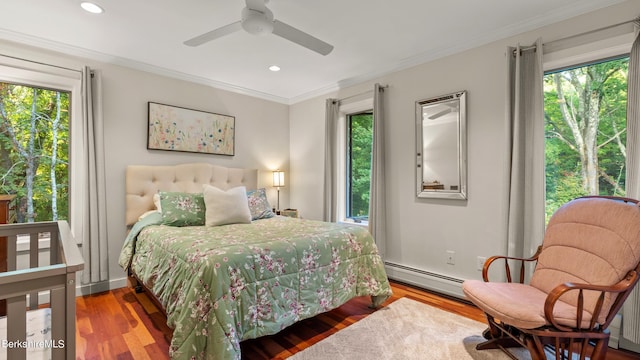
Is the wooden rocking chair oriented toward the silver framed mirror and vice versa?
no

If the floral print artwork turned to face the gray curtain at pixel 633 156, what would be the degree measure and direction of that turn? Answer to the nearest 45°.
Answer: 0° — it already faces it

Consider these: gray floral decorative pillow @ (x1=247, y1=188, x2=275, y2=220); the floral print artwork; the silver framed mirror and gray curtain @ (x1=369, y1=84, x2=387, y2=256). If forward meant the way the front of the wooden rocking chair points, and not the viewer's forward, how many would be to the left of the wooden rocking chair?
0

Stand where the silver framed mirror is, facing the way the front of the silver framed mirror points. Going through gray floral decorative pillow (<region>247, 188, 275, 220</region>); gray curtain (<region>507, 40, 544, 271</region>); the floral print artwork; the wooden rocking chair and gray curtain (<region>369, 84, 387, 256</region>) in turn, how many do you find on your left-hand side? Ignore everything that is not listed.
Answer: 2

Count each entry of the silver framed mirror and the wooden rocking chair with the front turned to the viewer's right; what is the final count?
0

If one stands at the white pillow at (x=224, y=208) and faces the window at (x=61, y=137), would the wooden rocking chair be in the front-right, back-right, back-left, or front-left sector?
back-left

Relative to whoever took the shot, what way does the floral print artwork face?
facing the viewer and to the right of the viewer

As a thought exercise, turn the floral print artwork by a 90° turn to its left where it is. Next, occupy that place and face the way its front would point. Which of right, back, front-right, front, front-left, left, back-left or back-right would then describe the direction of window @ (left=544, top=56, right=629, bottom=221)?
right

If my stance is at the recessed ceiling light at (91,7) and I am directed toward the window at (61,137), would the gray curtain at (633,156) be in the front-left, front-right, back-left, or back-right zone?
back-right

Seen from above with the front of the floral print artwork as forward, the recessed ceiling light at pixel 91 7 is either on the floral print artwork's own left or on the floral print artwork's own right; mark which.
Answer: on the floral print artwork's own right

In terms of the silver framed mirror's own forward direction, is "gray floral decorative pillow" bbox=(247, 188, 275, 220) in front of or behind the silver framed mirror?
in front

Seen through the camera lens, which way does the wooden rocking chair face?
facing the viewer and to the left of the viewer

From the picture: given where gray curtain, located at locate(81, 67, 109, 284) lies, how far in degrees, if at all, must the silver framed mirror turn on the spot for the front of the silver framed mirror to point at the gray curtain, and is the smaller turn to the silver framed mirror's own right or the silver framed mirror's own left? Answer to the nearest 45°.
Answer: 0° — it already faces it

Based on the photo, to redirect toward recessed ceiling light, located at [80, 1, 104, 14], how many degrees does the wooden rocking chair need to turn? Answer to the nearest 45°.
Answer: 0° — it already faces it

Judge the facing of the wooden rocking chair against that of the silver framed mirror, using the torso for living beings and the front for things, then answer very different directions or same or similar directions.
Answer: same or similar directions

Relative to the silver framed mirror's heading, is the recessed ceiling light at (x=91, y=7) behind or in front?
in front
